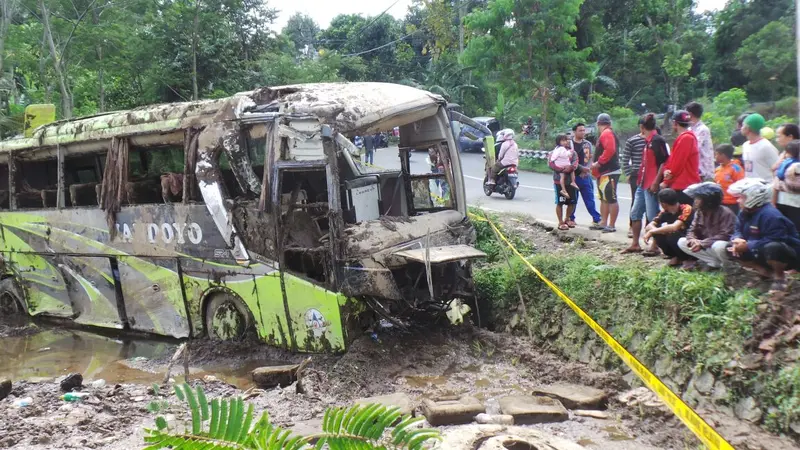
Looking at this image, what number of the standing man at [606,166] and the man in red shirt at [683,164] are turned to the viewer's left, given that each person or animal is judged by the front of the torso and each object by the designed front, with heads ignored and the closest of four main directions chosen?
2

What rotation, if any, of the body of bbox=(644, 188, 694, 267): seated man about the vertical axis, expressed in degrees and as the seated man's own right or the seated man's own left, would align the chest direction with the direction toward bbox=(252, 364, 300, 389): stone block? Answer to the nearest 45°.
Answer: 0° — they already face it

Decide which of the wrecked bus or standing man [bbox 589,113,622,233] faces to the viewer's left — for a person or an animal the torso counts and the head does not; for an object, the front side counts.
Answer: the standing man

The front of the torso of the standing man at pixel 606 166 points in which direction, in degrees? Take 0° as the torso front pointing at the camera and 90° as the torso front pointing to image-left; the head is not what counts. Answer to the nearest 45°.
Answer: approximately 90°

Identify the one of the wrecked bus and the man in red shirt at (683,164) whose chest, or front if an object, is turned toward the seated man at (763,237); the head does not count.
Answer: the wrecked bus

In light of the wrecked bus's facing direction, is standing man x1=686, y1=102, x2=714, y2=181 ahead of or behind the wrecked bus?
ahead

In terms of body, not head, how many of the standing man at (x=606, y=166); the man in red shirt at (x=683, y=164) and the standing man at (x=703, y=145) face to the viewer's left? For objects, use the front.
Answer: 3

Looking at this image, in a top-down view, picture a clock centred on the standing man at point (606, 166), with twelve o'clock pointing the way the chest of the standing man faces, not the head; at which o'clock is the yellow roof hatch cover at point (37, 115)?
The yellow roof hatch cover is roughly at 12 o'clock from the standing man.

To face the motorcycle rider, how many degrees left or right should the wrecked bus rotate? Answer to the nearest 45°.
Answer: approximately 90° to its left

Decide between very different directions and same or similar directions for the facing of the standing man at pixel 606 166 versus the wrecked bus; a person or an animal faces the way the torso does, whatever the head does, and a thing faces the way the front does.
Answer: very different directions

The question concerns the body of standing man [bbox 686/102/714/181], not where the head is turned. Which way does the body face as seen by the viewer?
to the viewer's left

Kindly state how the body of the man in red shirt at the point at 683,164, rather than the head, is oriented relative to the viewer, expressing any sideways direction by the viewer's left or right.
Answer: facing to the left of the viewer

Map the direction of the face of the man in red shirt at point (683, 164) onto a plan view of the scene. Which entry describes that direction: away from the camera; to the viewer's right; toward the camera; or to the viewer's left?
to the viewer's left

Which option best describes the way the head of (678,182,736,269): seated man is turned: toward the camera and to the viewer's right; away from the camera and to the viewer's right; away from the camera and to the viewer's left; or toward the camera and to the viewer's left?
toward the camera and to the viewer's left

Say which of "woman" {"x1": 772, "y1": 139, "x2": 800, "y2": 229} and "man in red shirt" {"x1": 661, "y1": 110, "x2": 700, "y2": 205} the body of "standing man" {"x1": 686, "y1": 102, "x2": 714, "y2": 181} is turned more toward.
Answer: the man in red shirt

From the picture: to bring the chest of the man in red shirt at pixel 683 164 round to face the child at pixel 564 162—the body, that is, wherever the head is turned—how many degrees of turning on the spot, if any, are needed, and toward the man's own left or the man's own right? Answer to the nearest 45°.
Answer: approximately 45° to the man's own right

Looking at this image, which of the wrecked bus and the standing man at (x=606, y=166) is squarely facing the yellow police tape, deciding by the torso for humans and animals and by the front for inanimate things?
the wrecked bus

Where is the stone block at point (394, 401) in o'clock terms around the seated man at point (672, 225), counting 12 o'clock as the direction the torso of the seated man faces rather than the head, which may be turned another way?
The stone block is roughly at 12 o'clock from the seated man.
